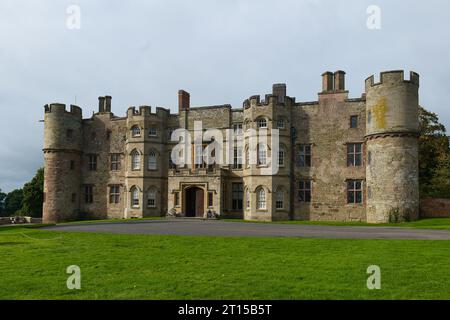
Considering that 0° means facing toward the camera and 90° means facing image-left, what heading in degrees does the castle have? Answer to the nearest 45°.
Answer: approximately 0°

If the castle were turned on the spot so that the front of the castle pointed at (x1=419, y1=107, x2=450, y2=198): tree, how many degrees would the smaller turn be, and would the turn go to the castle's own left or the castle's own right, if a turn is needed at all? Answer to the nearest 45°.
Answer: approximately 90° to the castle's own left
